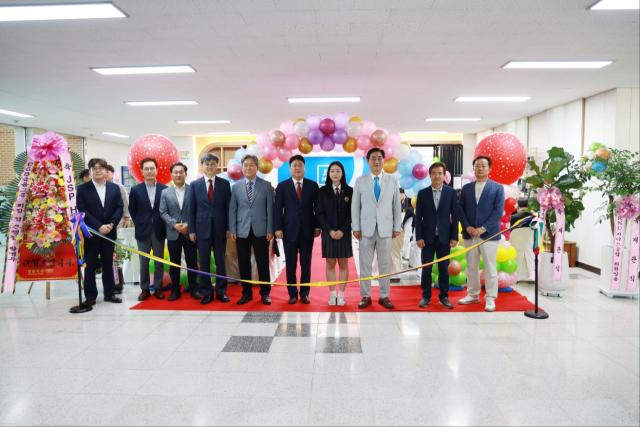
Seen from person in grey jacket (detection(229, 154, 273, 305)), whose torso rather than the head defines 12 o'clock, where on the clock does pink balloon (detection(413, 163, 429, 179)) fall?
The pink balloon is roughly at 8 o'clock from the person in grey jacket.

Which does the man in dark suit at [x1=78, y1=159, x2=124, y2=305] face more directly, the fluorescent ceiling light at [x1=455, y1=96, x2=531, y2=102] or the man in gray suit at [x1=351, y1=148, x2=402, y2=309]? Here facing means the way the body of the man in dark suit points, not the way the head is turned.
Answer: the man in gray suit

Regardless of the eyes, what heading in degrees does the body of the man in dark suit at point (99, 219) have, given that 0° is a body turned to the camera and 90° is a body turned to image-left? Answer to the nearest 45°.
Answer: approximately 0°

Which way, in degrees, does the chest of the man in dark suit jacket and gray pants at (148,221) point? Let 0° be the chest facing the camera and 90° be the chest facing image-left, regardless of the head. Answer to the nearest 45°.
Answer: approximately 0°

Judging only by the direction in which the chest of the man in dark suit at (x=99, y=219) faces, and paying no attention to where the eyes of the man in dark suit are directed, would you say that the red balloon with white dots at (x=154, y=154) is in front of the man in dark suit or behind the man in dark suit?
behind

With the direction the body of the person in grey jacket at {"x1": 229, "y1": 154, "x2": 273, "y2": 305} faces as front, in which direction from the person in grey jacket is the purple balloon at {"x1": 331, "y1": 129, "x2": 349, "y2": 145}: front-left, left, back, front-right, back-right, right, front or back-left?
back-left

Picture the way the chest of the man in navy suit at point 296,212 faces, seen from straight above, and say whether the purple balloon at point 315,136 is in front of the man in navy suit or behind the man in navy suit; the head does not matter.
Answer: behind

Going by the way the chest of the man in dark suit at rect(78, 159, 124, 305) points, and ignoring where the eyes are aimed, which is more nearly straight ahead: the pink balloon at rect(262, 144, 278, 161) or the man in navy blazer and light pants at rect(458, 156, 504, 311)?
the man in navy blazer and light pants
